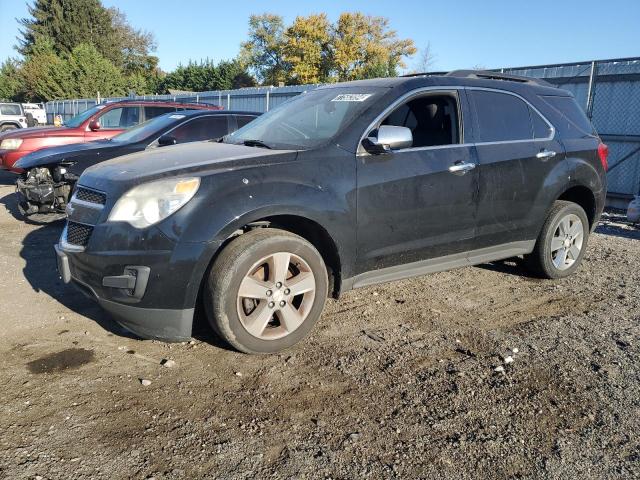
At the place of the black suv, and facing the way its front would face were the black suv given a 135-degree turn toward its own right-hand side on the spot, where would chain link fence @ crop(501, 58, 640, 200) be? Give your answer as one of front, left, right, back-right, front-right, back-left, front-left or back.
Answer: front-right

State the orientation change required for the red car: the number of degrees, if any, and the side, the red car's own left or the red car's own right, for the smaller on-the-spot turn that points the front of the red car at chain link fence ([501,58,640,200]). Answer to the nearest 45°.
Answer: approximately 135° to the red car's own left

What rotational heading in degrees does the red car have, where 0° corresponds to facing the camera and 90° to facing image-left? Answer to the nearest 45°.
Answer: approximately 45°

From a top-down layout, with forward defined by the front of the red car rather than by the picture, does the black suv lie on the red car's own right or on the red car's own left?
on the red car's own left

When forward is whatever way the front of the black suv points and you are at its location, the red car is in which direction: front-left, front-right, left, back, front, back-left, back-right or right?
right

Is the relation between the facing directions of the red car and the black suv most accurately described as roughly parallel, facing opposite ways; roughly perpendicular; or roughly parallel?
roughly parallel

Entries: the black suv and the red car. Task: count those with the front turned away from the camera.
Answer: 0

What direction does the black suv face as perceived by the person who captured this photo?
facing the viewer and to the left of the viewer
